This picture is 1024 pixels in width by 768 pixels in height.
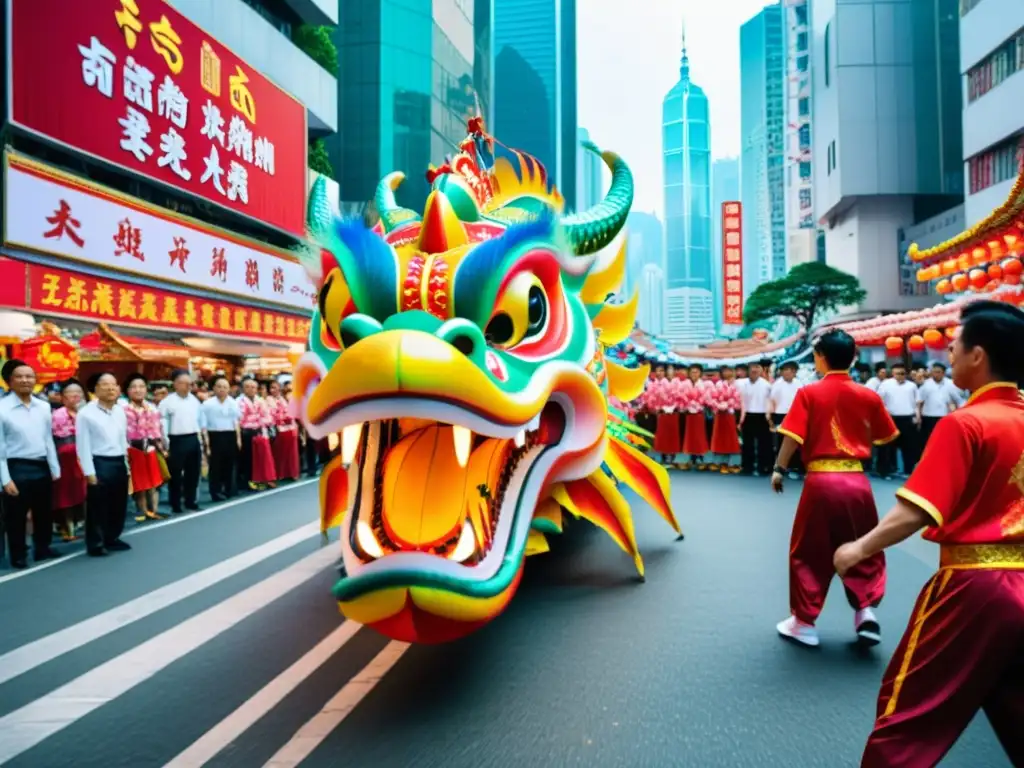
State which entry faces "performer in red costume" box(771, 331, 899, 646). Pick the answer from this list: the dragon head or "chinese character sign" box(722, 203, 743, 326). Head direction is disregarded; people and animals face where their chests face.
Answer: the chinese character sign

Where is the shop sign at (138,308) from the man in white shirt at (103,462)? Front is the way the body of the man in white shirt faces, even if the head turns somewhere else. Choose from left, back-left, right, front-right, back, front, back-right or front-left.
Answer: back-left

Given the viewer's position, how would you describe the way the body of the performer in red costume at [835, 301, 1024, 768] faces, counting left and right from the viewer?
facing away from the viewer and to the left of the viewer

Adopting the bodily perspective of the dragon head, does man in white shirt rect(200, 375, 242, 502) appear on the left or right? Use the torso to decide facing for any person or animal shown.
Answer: on its right

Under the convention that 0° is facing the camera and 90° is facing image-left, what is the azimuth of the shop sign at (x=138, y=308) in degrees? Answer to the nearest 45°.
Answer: approximately 315°

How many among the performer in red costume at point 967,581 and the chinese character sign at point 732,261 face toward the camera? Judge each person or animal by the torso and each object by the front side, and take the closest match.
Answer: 1

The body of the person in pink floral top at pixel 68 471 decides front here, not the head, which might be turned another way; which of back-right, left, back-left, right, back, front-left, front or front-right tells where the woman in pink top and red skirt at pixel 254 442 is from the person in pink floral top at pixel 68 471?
left

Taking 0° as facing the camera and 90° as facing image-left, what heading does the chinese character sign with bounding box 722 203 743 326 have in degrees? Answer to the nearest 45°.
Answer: approximately 0°

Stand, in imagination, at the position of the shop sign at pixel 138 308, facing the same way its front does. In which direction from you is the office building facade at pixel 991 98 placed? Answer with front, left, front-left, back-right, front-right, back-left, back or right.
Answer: front-left

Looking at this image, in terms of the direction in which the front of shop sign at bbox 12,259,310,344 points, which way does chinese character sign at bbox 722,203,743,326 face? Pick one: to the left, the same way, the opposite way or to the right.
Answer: to the right

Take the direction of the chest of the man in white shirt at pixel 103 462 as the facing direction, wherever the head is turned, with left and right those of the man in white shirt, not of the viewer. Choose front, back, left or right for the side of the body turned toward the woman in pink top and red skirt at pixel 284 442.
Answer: left
